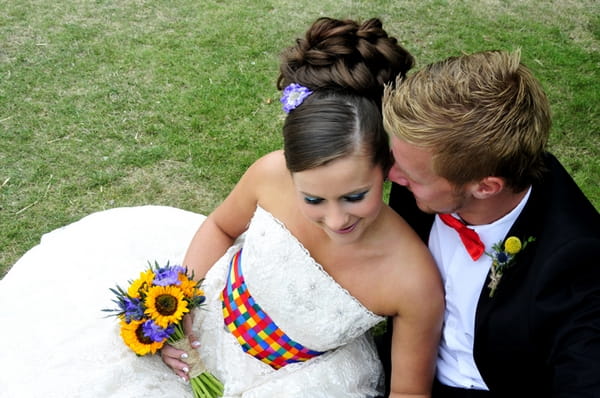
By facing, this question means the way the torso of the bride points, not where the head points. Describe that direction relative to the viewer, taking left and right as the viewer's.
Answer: facing the viewer and to the left of the viewer

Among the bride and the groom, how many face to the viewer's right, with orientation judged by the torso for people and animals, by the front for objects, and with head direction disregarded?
0

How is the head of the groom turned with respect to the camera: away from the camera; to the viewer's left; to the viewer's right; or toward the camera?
to the viewer's left

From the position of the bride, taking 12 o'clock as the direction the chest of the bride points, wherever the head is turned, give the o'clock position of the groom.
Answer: The groom is roughly at 8 o'clock from the bride.

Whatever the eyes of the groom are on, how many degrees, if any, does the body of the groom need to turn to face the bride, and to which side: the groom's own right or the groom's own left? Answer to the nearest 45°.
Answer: approximately 45° to the groom's own right

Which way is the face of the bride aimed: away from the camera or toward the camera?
toward the camera

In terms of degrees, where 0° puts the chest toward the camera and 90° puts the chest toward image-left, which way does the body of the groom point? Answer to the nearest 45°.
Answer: approximately 45°

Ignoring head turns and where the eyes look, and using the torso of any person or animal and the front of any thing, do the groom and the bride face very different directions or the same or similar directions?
same or similar directions
